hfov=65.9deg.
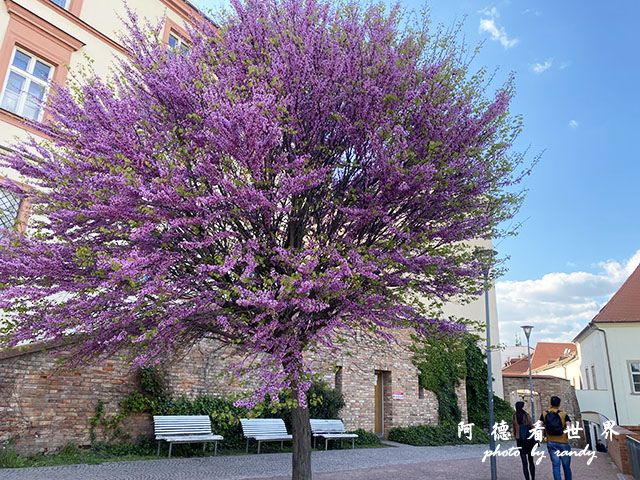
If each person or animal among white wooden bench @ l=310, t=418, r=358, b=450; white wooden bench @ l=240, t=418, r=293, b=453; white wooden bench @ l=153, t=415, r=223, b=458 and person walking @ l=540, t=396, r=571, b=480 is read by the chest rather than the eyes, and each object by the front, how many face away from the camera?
1

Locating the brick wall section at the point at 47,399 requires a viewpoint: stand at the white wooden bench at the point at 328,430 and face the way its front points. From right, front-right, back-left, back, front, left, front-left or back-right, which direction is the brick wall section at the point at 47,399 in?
right

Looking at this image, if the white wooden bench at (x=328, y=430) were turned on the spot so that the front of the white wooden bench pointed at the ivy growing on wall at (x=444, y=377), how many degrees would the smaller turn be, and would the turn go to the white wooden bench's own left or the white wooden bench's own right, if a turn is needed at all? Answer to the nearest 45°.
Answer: approximately 90° to the white wooden bench's own left

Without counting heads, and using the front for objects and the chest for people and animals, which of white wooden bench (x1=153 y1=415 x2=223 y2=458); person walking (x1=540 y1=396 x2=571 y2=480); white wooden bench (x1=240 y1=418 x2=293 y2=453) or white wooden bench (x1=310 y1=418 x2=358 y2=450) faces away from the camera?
the person walking

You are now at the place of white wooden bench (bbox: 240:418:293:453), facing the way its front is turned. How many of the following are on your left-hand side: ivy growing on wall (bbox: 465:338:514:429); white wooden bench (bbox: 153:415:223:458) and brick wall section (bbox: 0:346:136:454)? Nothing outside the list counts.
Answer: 1

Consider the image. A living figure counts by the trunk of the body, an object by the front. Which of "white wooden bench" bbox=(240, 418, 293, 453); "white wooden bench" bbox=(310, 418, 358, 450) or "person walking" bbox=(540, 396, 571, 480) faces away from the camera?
the person walking

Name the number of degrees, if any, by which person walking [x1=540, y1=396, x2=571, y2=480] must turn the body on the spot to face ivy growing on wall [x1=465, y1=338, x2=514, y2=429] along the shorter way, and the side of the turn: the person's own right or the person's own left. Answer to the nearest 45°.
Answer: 0° — they already face it

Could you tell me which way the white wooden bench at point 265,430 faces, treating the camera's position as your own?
facing the viewer and to the right of the viewer

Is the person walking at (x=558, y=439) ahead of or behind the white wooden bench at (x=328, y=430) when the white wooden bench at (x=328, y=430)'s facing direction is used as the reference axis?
ahead

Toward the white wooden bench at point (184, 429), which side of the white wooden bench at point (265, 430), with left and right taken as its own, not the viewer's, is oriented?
right

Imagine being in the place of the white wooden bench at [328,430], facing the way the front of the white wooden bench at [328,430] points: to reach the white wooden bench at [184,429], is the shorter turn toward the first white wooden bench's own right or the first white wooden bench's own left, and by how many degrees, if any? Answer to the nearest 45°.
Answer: approximately 90° to the first white wooden bench's own right

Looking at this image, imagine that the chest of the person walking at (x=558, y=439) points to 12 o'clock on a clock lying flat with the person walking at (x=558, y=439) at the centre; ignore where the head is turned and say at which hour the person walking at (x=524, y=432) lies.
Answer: the person walking at (x=524, y=432) is roughly at 10 o'clock from the person walking at (x=558, y=439).

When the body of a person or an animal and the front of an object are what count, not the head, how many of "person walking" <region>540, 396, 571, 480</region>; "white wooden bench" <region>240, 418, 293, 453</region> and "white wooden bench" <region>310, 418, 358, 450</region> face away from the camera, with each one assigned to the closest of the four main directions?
1

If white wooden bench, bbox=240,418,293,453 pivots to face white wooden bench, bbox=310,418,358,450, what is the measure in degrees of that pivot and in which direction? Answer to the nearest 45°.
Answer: approximately 90° to its left

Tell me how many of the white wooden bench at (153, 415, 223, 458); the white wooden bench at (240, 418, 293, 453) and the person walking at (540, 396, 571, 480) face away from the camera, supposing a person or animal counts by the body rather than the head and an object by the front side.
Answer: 1
